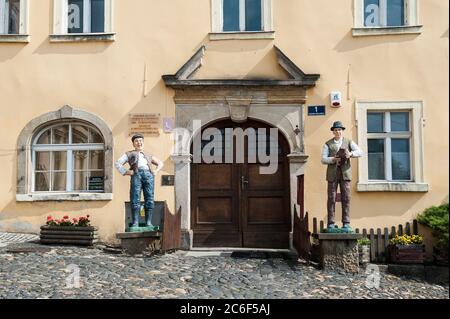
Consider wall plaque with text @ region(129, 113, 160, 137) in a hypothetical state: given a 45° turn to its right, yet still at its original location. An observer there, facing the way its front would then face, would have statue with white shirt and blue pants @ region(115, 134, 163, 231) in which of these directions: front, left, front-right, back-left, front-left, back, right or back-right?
front-left

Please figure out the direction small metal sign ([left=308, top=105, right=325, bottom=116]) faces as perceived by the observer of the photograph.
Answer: facing the viewer

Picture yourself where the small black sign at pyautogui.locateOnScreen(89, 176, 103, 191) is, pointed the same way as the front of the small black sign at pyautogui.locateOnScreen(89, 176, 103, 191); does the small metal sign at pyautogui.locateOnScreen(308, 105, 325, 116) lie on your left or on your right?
on your left

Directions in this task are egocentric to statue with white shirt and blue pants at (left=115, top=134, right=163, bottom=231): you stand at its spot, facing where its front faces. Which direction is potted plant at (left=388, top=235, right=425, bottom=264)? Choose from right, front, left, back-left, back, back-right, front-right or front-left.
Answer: left

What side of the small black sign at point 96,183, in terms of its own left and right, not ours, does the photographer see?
front

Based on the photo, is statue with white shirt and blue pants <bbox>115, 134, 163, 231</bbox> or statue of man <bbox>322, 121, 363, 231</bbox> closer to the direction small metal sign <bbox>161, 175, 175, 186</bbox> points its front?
the statue with white shirt and blue pants

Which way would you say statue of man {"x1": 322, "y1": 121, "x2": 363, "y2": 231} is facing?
toward the camera

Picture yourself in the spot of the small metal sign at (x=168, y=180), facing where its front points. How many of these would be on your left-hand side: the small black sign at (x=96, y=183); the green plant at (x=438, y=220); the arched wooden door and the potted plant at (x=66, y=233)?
2

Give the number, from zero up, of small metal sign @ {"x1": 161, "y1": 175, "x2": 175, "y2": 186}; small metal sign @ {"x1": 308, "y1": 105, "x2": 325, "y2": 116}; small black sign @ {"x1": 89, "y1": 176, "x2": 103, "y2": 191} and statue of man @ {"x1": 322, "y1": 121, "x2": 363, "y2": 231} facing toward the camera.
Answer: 4

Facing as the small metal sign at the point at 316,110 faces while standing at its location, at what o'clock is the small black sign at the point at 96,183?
the small black sign at the point at 96,183 is roughly at 3 o'clock from the small metal sign at the point at 316,110.
